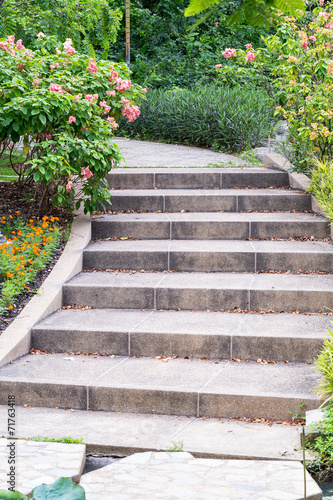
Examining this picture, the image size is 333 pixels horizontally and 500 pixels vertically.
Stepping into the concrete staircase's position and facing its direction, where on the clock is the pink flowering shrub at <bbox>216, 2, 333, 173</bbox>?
The pink flowering shrub is roughly at 7 o'clock from the concrete staircase.

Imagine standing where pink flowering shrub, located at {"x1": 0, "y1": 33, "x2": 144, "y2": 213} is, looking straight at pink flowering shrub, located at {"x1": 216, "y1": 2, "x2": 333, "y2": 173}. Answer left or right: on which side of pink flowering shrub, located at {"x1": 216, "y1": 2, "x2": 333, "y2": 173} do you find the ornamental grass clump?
left

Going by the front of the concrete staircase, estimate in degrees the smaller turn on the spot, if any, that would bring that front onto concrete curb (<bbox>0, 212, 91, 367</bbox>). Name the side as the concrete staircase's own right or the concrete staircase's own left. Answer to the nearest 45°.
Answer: approximately 90° to the concrete staircase's own right

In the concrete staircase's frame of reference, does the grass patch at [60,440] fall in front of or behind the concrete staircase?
in front

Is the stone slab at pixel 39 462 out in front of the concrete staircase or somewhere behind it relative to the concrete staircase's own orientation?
in front

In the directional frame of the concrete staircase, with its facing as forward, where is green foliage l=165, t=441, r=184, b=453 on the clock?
The green foliage is roughly at 12 o'clock from the concrete staircase.

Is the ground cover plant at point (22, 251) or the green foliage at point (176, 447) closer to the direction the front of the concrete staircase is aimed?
the green foliage

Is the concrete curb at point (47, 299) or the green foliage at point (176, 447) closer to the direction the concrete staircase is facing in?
the green foliage

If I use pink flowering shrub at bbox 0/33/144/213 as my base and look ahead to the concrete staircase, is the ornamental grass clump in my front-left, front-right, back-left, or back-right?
back-left

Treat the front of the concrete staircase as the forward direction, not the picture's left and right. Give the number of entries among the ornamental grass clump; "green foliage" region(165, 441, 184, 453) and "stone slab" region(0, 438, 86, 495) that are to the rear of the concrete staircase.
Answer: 1

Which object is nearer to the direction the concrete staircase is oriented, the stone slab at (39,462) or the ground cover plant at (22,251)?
the stone slab

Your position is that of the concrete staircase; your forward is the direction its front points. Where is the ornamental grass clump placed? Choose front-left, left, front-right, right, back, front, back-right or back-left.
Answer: back

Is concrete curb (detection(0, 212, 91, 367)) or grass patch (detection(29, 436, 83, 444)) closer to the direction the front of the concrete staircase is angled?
the grass patch

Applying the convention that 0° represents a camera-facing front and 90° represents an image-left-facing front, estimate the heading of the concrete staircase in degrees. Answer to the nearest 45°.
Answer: approximately 0°
